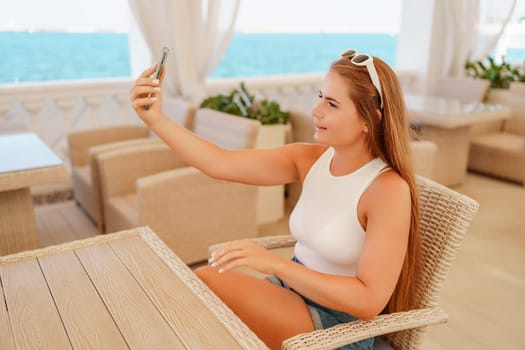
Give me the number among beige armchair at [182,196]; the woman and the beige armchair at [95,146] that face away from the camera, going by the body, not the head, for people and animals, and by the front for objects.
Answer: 0

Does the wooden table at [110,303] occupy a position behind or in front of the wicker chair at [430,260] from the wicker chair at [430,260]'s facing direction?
in front

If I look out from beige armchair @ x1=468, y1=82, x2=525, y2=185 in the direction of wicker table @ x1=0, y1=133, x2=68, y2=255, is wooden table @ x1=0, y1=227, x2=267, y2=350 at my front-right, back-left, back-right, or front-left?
front-left

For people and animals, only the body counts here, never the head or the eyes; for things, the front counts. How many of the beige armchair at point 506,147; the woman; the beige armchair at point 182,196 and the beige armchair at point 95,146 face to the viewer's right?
0

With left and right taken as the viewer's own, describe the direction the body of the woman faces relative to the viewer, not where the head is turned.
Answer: facing the viewer and to the left of the viewer

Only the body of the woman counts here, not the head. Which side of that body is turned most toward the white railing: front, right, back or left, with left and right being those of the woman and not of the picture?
right

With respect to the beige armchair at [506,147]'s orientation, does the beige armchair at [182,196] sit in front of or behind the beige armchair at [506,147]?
in front

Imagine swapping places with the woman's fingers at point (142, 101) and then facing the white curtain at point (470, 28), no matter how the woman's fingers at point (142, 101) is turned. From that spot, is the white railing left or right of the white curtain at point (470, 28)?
left

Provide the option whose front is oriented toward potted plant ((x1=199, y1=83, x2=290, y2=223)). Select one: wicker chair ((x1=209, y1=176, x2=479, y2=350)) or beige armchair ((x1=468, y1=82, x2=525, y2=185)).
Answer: the beige armchair

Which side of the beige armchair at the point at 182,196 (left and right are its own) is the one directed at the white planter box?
back

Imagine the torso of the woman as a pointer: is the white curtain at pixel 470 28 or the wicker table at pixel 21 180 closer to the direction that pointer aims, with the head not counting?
the wicker table

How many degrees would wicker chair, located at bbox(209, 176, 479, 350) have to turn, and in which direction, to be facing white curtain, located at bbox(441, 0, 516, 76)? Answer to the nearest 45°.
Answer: approximately 135° to its right
